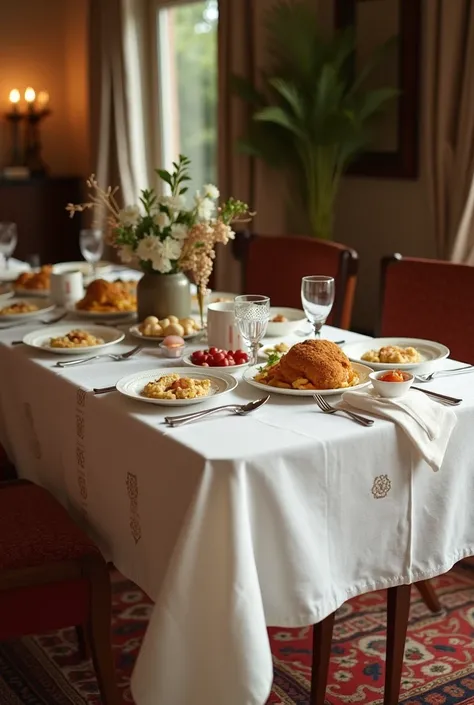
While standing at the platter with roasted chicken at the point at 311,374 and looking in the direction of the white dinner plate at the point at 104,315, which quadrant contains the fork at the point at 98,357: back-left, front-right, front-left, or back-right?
front-left

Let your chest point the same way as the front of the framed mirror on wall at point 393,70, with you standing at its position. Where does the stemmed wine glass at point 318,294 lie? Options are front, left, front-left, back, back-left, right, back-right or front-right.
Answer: front

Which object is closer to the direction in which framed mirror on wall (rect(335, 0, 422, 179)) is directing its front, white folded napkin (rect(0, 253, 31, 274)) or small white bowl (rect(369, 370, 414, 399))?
the small white bowl

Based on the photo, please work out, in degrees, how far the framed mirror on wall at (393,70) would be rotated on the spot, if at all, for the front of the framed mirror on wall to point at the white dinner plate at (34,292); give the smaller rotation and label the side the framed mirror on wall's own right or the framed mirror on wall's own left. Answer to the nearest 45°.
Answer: approximately 45° to the framed mirror on wall's own right

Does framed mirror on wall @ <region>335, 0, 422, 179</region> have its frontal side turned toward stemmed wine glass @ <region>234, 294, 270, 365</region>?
yes

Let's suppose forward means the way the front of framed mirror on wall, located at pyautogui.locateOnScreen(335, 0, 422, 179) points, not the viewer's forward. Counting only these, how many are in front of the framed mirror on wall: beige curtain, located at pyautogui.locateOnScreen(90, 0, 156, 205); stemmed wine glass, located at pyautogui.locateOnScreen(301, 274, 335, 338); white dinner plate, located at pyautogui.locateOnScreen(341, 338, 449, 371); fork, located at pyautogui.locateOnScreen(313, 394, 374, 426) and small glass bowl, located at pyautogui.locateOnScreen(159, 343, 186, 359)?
4

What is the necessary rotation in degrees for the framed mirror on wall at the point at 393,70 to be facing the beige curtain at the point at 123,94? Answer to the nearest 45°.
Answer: approximately 135° to its right

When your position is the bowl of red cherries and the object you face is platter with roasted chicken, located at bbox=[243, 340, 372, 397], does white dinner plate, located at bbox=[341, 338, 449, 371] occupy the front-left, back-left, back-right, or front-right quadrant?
front-left

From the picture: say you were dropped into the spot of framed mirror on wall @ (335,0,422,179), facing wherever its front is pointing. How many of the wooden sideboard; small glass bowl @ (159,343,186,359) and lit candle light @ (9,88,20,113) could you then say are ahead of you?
1

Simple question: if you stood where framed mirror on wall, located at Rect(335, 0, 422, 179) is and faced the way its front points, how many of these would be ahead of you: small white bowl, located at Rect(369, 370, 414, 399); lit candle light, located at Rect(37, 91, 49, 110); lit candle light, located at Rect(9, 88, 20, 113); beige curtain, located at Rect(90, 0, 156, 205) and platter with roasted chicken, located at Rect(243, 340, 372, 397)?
2

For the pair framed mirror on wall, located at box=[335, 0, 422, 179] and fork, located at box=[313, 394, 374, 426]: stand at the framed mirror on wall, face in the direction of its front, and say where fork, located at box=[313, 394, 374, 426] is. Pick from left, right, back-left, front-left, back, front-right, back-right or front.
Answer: front

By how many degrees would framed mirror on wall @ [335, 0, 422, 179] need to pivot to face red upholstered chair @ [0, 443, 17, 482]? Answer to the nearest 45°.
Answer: approximately 45° to its right

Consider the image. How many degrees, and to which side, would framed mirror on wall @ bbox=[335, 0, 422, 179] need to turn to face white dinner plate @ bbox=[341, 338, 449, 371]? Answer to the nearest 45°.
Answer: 0° — it already faces it

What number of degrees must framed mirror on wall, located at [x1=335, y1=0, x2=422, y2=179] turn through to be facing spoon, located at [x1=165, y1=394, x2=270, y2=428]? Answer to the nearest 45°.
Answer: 0° — it already faces it

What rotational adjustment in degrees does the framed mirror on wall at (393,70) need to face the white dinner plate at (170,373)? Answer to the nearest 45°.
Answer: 0° — it already faces it

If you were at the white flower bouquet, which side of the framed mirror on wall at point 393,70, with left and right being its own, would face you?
front

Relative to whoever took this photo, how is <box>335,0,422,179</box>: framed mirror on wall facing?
facing the viewer

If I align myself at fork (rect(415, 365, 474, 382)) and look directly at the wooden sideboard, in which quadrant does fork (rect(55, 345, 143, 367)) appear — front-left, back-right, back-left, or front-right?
front-left

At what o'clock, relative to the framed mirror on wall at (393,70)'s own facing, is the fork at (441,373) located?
The fork is roughly at 12 o'clock from the framed mirror on wall.
